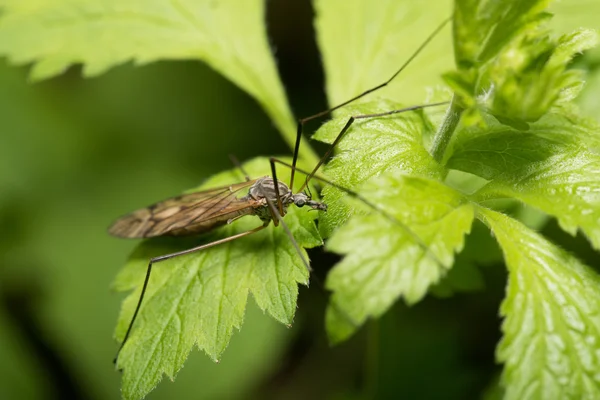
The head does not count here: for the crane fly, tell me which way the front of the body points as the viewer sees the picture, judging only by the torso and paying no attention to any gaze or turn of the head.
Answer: to the viewer's right
